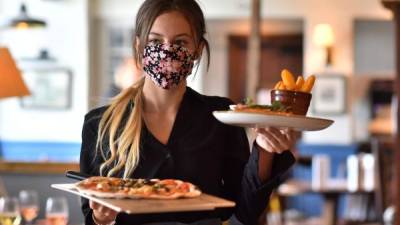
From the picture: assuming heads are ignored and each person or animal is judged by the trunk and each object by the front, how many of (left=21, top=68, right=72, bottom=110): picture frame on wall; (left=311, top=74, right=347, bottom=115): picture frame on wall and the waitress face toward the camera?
3

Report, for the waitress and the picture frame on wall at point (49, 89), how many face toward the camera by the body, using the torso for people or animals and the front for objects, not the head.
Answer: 2

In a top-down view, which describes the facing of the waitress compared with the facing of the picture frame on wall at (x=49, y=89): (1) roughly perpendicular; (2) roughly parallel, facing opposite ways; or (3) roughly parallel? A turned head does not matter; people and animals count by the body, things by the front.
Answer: roughly parallel

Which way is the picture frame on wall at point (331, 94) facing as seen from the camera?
toward the camera

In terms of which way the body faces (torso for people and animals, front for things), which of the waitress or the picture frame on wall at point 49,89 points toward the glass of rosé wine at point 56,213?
the picture frame on wall

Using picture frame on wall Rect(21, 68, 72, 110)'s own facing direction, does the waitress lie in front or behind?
in front

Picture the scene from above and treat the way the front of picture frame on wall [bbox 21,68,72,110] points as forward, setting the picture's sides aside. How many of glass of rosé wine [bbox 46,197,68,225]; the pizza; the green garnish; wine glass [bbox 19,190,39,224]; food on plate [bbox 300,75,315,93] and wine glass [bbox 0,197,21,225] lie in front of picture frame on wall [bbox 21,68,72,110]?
6

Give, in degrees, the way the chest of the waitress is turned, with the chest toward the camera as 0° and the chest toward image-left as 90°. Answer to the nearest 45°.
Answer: approximately 0°

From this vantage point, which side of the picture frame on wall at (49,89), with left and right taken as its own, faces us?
front

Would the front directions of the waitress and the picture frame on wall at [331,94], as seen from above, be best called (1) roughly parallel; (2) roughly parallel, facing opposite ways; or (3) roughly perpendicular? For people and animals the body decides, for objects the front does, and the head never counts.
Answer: roughly parallel

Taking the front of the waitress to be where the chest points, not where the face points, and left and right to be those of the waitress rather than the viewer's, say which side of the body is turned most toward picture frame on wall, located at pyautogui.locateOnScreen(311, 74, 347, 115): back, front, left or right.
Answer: back

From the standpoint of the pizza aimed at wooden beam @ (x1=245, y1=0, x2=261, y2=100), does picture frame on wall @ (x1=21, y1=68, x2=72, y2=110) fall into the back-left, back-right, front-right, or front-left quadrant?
front-left

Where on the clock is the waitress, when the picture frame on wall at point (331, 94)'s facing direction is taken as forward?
The waitress is roughly at 12 o'clock from the picture frame on wall.

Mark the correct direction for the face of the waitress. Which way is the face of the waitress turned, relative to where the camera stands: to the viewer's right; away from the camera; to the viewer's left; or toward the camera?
toward the camera

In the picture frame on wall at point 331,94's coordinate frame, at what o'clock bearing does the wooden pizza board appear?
The wooden pizza board is roughly at 12 o'clock from the picture frame on wall.
